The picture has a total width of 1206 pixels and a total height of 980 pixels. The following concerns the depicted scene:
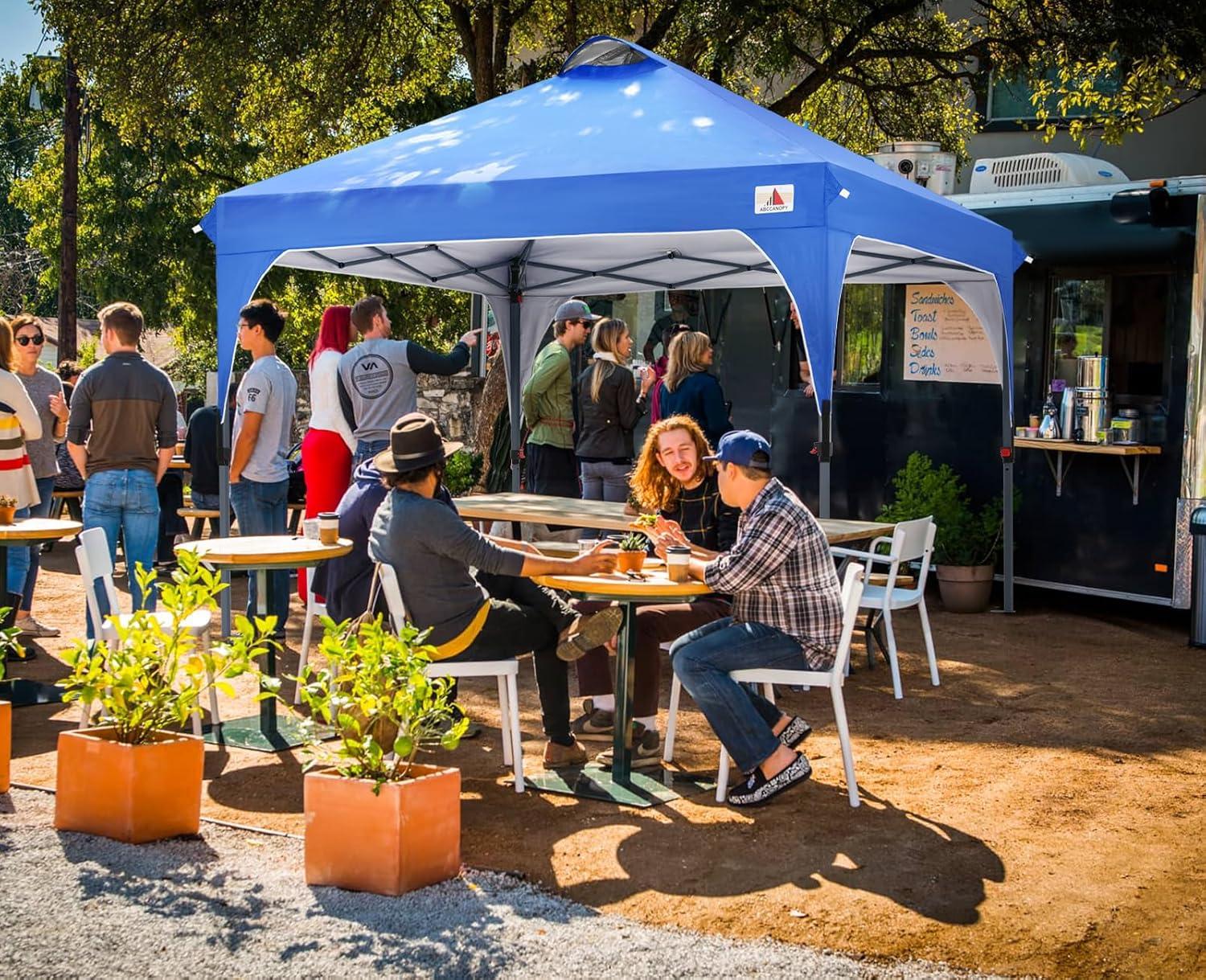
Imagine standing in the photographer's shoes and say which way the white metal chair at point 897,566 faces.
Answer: facing away from the viewer and to the left of the viewer

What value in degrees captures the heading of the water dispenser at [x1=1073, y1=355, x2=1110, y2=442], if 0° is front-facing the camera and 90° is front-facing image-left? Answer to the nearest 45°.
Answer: approximately 45°

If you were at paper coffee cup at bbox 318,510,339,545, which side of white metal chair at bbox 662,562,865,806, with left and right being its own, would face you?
front

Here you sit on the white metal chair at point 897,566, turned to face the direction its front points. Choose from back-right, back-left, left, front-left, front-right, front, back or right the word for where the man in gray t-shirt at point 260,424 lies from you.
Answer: front-left

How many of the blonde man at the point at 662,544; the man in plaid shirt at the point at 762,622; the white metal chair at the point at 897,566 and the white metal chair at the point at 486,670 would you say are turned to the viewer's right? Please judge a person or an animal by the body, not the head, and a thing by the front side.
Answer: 1

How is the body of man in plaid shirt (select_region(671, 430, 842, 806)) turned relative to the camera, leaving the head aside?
to the viewer's left

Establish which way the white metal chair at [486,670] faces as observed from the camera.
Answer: facing to the right of the viewer

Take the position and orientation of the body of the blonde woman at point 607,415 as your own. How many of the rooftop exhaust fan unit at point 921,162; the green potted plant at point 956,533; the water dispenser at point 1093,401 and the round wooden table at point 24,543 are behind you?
1

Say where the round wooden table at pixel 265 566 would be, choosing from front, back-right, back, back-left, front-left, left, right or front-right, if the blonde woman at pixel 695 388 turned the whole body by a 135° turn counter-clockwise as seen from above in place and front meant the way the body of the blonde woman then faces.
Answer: front-left

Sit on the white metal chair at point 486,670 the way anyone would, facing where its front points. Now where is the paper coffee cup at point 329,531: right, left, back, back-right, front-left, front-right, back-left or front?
back-left

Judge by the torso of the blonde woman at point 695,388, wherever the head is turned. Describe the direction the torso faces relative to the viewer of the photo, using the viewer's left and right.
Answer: facing away from the viewer and to the right of the viewer

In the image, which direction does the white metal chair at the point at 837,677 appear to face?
to the viewer's left

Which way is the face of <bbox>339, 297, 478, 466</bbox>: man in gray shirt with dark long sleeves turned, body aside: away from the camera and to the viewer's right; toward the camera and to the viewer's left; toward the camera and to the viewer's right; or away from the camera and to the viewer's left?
away from the camera and to the viewer's right
